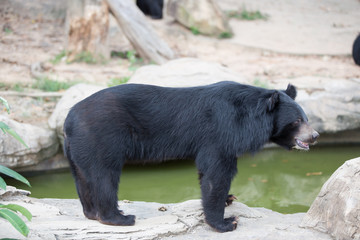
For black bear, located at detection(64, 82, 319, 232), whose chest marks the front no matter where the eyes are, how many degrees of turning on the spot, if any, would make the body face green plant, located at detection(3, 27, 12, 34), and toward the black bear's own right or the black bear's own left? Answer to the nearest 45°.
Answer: approximately 135° to the black bear's own left

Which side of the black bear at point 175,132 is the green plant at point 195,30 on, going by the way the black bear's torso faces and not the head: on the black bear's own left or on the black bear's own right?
on the black bear's own left

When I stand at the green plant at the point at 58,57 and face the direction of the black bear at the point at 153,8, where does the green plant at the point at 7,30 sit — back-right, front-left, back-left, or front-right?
front-left

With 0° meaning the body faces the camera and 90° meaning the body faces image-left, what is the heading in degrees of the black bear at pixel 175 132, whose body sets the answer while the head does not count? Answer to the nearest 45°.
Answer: approximately 270°

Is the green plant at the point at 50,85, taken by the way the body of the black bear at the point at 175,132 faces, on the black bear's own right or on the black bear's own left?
on the black bear's own left

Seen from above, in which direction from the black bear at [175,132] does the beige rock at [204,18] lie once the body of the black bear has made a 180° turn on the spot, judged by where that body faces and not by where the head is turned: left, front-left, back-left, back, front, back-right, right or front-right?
right

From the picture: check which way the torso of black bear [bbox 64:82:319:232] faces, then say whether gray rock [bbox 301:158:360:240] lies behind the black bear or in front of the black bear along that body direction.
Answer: in front

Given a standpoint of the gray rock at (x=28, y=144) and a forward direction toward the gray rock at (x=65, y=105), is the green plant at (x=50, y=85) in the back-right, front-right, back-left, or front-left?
front-left

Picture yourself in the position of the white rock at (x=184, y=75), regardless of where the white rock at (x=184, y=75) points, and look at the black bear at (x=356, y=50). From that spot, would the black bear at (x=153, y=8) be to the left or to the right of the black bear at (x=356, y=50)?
left

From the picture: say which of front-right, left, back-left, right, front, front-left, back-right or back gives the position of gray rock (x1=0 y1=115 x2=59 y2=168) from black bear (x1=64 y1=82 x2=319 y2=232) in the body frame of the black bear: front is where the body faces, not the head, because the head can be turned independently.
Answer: back-left

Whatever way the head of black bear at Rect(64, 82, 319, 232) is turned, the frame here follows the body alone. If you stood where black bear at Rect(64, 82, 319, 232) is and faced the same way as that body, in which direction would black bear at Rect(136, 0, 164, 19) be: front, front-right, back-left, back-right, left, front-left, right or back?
left

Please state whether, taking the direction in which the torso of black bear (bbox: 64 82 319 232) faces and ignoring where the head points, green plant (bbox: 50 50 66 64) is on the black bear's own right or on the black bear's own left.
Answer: on the black bear's own left

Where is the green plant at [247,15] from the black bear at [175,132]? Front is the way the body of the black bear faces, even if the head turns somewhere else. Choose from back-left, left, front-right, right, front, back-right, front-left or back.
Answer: left

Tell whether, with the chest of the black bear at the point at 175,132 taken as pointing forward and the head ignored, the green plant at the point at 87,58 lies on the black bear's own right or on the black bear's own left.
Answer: on the black bear's own left

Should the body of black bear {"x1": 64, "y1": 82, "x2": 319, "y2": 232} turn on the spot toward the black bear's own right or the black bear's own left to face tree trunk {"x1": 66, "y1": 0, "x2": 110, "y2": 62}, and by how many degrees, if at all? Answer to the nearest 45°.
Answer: approximately 90° to the black bear's own left

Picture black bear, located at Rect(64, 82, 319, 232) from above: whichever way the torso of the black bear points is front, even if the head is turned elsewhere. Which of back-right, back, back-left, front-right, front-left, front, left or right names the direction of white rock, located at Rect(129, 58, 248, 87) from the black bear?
left
